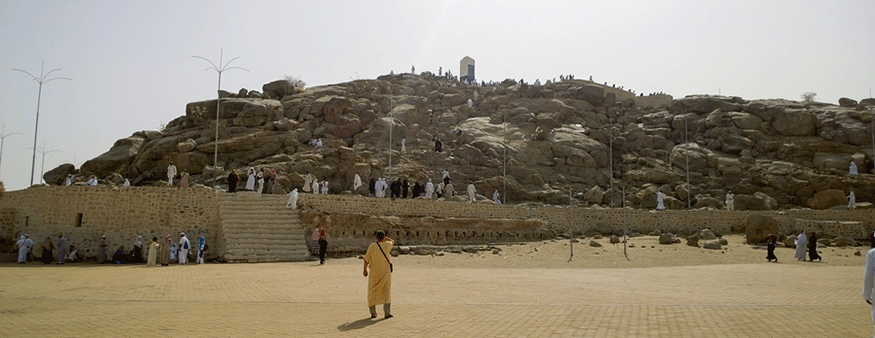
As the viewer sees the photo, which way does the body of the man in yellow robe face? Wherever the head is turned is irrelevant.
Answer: away from the camera

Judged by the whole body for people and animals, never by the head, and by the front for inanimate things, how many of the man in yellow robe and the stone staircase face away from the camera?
1

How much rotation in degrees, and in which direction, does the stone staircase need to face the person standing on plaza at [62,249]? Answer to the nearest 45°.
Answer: approximately 90° to its right

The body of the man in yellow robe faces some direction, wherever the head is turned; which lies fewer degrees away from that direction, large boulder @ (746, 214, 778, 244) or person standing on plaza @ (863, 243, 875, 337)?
the large boulder

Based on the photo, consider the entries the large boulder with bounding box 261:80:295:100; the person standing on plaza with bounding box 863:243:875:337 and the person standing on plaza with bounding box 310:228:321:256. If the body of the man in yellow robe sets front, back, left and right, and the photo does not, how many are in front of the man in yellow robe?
2

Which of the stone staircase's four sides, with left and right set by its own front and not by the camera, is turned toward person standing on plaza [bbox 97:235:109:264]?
right

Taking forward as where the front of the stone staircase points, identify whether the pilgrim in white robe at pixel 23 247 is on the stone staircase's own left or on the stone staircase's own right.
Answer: on the stone staircase's own right

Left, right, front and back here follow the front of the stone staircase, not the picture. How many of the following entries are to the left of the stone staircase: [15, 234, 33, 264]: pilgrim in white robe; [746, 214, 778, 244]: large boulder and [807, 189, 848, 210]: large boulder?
2

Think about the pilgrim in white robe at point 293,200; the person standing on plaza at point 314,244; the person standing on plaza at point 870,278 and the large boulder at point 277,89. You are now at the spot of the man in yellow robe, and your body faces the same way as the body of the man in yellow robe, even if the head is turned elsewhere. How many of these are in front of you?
3

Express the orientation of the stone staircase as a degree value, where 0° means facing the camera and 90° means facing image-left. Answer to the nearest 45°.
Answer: approximately 0°

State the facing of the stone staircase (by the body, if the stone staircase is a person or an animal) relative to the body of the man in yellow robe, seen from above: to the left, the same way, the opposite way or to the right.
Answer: the opposite way

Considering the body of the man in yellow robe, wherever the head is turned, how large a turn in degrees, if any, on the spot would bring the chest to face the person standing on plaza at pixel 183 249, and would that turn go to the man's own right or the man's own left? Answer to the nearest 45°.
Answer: approximately 45° to the man's own left

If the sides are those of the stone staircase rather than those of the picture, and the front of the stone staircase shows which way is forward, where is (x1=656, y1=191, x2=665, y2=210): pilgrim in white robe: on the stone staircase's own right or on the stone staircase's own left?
on the stone staircase's own left

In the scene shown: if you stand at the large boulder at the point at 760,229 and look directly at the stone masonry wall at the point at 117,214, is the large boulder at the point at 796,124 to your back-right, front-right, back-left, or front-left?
back-right

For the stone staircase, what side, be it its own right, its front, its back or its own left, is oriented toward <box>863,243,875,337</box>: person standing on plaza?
front

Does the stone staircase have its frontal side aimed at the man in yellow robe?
yes
